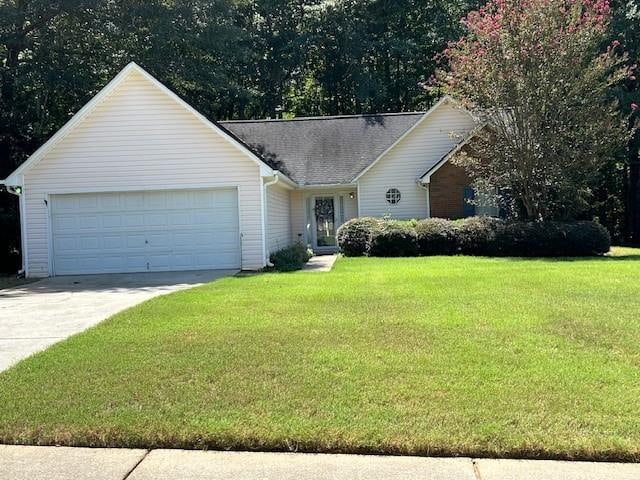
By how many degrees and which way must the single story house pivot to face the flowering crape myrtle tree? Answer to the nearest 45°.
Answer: approximately 90° to its left

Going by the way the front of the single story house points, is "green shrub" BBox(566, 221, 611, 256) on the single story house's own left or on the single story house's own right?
on the single story house's own left

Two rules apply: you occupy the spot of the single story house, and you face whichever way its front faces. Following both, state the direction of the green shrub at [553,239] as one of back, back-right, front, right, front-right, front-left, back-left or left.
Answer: left

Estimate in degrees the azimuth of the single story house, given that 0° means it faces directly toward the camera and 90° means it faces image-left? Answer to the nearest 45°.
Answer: approximately 0°

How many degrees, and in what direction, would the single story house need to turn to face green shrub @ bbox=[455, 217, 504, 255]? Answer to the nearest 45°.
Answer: approximately 90° to its left

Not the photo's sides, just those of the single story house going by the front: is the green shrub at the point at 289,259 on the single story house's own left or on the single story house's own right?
on the single story house's own left
